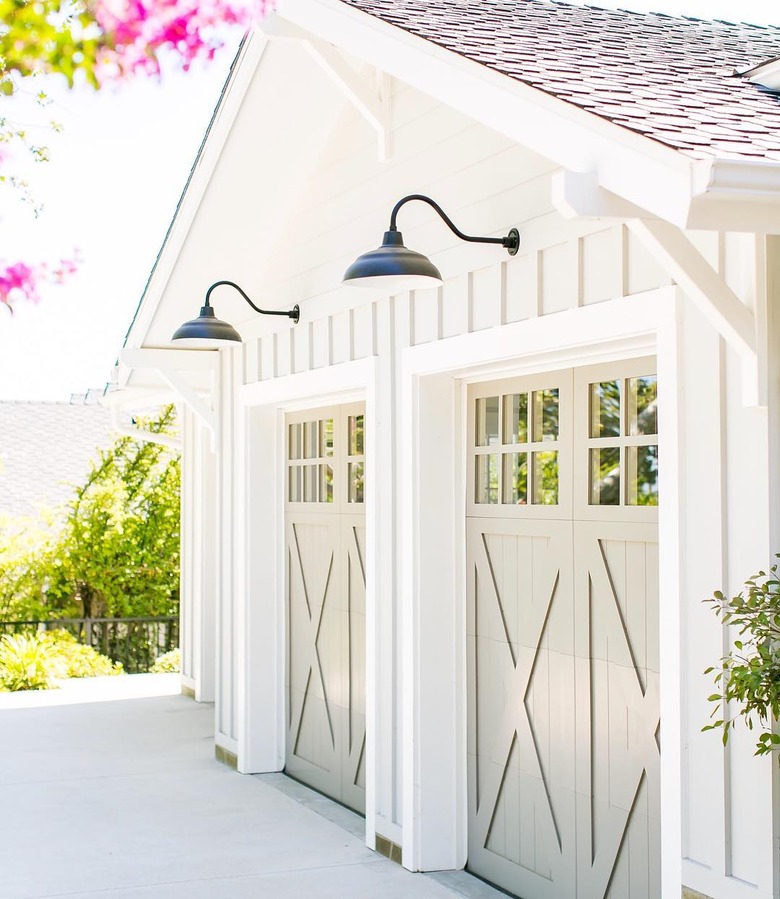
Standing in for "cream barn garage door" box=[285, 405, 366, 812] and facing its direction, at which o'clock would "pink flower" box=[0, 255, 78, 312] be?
The pink flower is roughly at 11 o'clock from the cream barn garage door.

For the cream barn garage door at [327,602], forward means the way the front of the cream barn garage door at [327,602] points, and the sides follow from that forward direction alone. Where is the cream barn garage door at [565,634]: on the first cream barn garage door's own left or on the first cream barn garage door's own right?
on the first cream barn garage door's own left

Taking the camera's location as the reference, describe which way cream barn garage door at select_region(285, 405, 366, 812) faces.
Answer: facing the viewer and to the left of the viewer

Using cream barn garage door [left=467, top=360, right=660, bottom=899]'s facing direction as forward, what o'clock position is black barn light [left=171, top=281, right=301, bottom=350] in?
The black barn light is roughly at 3 o'clock from the cream barn garage door.

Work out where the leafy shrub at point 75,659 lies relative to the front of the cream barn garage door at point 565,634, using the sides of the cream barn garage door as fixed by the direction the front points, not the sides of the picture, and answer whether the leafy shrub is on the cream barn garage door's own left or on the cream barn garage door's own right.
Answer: on the cream barn garage door's own right

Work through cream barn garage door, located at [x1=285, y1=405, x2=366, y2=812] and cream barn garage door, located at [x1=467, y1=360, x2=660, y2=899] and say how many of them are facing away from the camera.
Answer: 0
